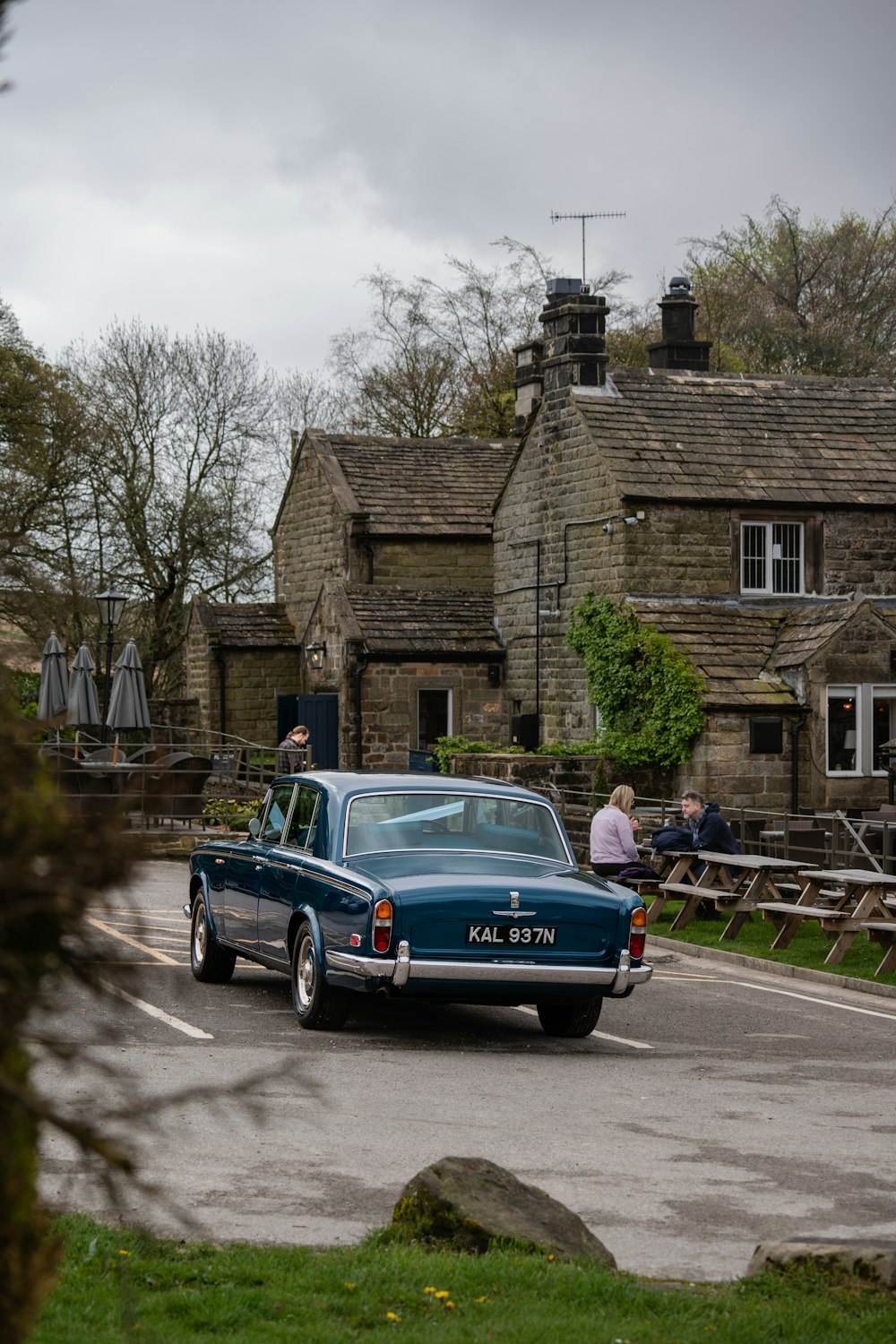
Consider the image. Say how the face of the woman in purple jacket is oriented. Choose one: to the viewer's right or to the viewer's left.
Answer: to the viewer's right

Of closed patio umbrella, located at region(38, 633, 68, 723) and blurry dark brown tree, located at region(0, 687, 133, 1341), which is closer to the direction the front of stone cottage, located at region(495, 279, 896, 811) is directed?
the blurry dark brown tree

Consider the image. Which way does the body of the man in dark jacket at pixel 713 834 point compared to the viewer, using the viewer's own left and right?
facing to the left of the viewer

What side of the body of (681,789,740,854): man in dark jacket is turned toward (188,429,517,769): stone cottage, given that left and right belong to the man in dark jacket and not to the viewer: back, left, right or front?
right

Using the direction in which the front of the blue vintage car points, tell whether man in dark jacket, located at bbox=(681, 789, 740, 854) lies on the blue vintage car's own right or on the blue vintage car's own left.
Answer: on the blue vintage car's own right

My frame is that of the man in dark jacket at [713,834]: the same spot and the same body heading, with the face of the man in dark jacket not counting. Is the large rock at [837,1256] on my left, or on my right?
on my left

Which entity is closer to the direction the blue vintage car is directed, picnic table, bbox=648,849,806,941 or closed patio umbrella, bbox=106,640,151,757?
the closed patio umbrella

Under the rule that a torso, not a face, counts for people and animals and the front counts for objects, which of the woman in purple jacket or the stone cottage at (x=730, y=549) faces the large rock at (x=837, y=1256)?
the stone cottage

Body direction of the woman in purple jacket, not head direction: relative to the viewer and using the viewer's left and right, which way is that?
facing away from the viewer and to the right of the viewer

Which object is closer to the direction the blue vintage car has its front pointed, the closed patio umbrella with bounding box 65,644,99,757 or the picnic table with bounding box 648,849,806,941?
the closed patio umbrella

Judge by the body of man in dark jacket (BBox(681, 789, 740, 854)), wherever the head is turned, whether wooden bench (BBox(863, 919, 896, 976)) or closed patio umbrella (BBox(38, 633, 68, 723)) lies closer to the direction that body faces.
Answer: the closed patio umbrella

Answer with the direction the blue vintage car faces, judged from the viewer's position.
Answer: facing away from the viewer and to the left of the viewer

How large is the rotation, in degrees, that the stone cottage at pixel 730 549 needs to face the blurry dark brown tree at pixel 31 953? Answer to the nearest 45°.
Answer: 0° — it already faces it

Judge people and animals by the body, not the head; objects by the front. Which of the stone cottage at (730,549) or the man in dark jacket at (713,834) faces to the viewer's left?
the man in dark jacket

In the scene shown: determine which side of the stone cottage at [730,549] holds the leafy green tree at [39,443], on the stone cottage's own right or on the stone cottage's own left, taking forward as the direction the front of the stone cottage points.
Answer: on the stone cottage's own right

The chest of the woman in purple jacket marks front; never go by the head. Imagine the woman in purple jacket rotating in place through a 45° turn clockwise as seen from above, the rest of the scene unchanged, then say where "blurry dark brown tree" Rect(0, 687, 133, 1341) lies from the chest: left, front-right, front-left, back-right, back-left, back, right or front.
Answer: right

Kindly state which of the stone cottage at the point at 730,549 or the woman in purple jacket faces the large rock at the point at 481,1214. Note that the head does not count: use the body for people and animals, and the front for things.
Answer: the stone cottage

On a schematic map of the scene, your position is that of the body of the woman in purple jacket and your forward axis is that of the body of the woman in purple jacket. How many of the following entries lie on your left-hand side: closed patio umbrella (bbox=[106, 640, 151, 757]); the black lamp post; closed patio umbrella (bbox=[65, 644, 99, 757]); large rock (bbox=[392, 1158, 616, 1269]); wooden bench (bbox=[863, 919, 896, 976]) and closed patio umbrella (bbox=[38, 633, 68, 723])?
4
